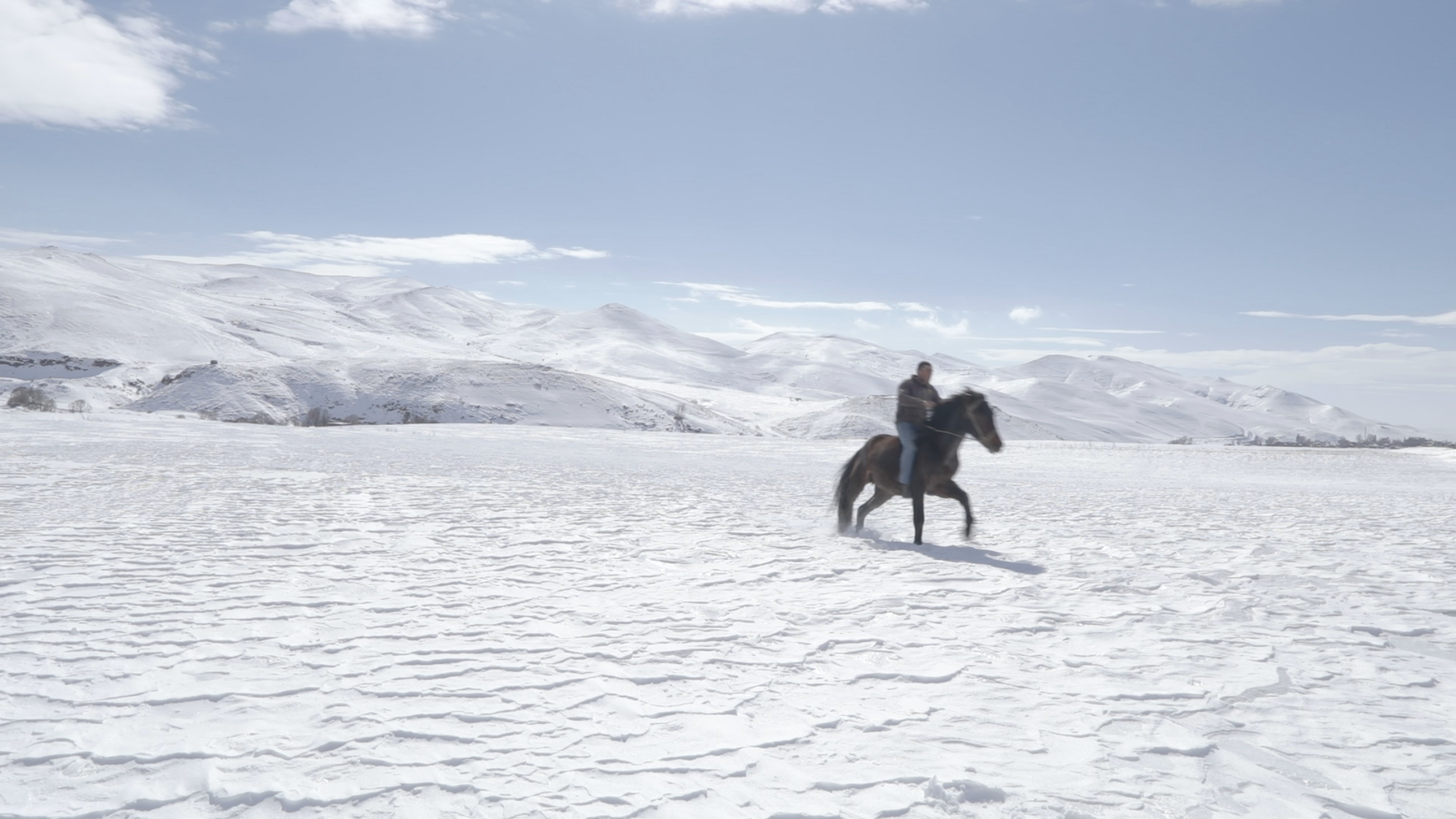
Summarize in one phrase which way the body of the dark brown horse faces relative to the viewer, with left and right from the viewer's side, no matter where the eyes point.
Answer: facing to the right of the viewer
